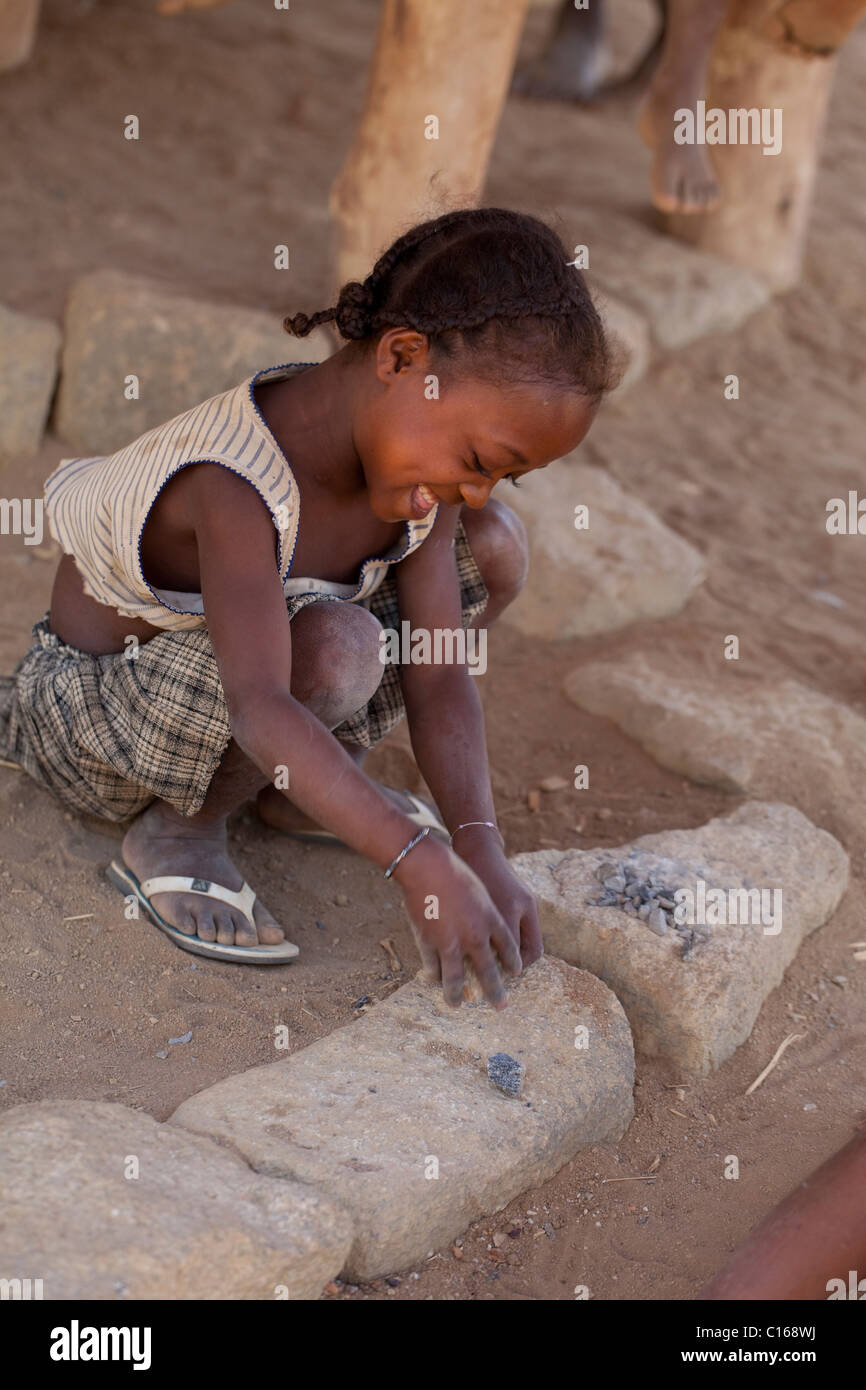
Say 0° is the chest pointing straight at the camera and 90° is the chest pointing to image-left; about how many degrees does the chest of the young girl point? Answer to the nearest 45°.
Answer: approximately 315°

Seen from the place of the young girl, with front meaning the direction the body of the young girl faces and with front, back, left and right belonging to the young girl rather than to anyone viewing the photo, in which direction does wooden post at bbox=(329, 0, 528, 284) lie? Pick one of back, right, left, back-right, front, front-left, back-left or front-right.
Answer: back-left

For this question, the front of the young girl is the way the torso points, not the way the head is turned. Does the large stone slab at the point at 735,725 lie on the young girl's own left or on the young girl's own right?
on the young girl's own left
